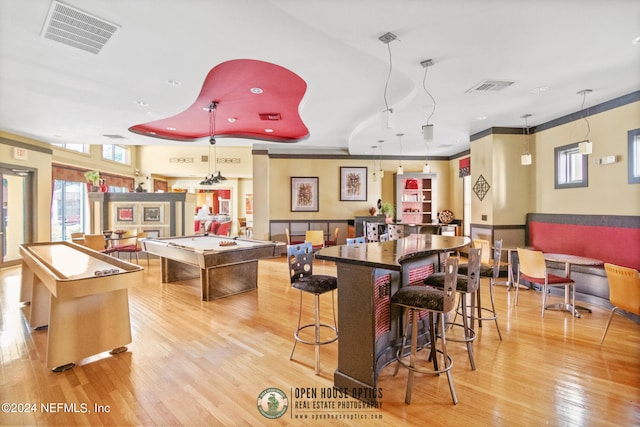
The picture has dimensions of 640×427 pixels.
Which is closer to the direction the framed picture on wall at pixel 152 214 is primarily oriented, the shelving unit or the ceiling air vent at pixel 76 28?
the ceiling air vent

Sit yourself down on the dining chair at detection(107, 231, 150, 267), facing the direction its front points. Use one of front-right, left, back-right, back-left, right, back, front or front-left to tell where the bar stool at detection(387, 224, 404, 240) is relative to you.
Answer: back

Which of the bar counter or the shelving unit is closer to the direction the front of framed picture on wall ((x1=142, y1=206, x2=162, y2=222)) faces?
the bar counter

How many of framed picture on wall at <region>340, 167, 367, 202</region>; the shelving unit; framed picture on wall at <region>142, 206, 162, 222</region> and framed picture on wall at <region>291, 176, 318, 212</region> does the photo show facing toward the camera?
4

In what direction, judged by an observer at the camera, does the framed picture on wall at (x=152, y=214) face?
facing the viewer

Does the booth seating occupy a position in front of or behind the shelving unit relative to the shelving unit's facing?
in front

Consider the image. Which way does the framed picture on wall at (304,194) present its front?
toward the camera

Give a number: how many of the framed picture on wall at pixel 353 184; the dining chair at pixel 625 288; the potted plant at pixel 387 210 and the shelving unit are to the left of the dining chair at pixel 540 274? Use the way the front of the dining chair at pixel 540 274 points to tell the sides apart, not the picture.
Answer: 3

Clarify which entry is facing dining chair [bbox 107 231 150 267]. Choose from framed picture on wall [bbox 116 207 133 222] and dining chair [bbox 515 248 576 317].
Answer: the framed picture on wall

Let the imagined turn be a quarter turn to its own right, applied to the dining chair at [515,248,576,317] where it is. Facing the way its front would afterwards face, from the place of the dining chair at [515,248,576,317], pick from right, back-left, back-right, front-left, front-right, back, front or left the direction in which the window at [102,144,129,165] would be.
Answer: back-right

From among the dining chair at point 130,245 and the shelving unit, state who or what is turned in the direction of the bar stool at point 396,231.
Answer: the shelving unit

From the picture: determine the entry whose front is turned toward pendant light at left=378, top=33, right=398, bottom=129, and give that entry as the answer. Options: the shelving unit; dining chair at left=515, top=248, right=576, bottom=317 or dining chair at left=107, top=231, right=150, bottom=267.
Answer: the shelving unit

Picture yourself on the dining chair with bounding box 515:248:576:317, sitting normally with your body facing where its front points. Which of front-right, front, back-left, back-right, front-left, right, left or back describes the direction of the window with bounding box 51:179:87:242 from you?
back-left

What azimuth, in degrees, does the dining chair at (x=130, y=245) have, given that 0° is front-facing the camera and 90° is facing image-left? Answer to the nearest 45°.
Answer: approximately 135°

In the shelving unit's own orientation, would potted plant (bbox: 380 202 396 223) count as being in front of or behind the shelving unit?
in front

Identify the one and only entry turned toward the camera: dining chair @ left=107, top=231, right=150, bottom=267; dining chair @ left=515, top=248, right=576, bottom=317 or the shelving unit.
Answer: the shelving unit

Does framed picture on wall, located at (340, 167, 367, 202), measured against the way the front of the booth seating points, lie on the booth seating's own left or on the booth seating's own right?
on the booth seating's own right

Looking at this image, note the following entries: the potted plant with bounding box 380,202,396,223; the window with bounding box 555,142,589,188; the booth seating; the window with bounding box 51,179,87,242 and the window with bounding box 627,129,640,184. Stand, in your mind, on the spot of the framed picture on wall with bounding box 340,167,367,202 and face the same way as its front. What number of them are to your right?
1

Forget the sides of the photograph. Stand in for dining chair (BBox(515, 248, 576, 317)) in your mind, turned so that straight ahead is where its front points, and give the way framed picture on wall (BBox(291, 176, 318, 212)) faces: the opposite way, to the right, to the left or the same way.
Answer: to the right
